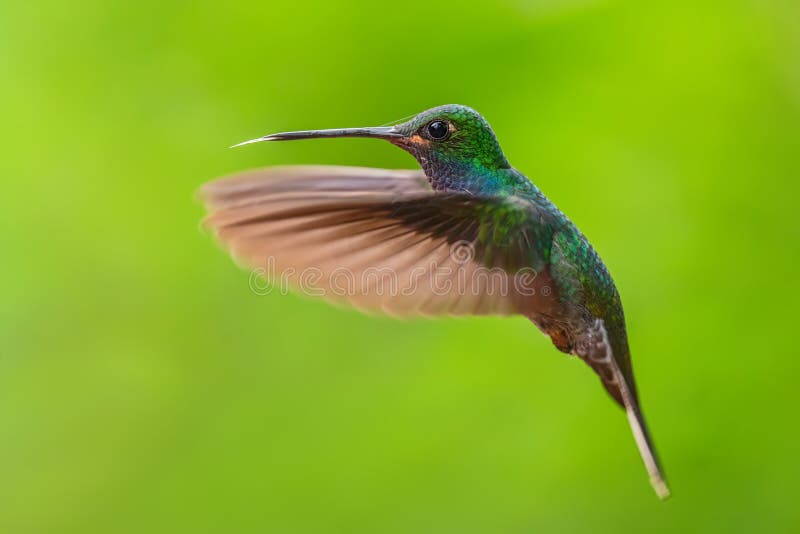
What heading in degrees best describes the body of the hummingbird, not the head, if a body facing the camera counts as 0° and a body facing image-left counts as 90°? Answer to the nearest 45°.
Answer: approximately 90°
